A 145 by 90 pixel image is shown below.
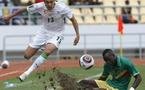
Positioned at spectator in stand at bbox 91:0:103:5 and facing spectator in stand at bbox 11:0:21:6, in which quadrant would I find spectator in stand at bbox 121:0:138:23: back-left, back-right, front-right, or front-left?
back-left

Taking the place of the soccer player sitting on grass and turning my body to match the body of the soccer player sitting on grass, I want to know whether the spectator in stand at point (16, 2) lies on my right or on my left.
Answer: on my right

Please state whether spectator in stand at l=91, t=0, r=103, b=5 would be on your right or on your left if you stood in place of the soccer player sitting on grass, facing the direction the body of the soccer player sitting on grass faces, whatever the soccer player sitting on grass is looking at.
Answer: on your right

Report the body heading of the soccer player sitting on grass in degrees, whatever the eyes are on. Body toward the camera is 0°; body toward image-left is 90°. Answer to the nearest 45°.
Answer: approximately 45°

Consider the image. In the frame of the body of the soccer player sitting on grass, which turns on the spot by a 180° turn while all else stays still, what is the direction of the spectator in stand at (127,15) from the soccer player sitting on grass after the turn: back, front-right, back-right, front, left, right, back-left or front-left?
front-left
